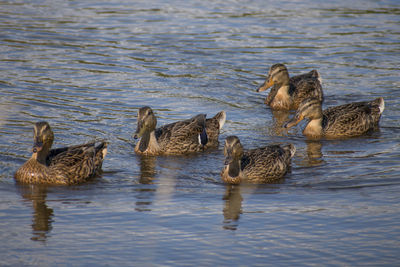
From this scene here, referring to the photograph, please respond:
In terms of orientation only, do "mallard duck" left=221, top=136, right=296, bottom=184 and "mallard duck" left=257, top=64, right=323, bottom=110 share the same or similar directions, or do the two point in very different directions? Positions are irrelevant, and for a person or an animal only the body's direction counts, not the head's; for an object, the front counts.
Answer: same or similar directions

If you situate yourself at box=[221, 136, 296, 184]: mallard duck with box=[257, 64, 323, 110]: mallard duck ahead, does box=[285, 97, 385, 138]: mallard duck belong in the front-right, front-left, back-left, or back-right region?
front-right

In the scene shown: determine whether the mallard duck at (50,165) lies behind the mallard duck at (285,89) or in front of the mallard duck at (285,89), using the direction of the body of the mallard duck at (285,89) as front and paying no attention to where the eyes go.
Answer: in front

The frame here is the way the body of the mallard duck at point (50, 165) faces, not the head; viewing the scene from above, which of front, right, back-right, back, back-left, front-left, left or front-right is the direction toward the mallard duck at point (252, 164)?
back-left

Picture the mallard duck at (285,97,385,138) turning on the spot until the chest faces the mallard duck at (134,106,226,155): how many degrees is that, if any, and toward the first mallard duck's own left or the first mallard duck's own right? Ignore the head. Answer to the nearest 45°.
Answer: approximately 45° to the first mallard duck's own left

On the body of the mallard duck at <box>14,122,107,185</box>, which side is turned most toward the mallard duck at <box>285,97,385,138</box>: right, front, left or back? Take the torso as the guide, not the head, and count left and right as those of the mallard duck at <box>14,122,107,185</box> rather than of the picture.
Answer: back

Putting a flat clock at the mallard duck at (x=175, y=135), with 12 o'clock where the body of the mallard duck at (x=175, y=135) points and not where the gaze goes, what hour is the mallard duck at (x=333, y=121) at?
the mallard duck at (x=333, y=121) is roughly at 7 o'clock from the mallard duck at (x=175, y=135).

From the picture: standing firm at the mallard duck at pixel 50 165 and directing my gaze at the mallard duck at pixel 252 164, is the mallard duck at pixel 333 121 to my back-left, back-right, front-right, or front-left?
front-left

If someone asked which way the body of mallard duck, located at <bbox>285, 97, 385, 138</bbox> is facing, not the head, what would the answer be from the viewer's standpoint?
to the viewer's left

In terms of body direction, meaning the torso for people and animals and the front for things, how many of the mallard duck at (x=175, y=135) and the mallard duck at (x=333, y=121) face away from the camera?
0

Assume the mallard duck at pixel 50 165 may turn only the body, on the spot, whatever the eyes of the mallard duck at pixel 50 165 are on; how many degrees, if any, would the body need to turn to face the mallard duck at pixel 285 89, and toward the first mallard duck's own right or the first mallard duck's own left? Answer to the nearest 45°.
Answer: approximately 180°

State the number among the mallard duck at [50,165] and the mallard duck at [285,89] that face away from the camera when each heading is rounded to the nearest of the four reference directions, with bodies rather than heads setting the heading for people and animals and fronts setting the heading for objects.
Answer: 0

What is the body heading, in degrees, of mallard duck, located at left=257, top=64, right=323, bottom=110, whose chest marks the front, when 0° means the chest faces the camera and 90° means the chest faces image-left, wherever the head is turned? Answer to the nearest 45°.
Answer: approximately 45°

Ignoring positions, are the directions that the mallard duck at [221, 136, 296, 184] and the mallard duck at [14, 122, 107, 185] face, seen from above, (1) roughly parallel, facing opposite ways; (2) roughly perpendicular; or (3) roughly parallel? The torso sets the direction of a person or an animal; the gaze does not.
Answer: roughly parallel

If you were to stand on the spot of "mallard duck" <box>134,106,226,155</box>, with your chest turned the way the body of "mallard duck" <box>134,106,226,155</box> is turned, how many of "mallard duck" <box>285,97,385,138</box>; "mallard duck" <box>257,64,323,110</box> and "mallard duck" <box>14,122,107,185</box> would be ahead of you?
1

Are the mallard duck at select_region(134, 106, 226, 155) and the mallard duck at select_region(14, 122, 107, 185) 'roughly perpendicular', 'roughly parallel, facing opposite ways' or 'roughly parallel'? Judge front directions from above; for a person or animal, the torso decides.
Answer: roughly parallel

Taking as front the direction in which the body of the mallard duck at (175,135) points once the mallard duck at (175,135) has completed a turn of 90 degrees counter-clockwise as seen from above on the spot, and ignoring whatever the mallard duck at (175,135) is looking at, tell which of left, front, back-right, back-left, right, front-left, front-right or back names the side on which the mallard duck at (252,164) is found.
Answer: front

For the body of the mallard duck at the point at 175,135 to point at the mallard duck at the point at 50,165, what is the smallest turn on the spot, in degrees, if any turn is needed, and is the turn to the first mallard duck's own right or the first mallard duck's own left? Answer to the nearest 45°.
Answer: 0° — it already faces it
